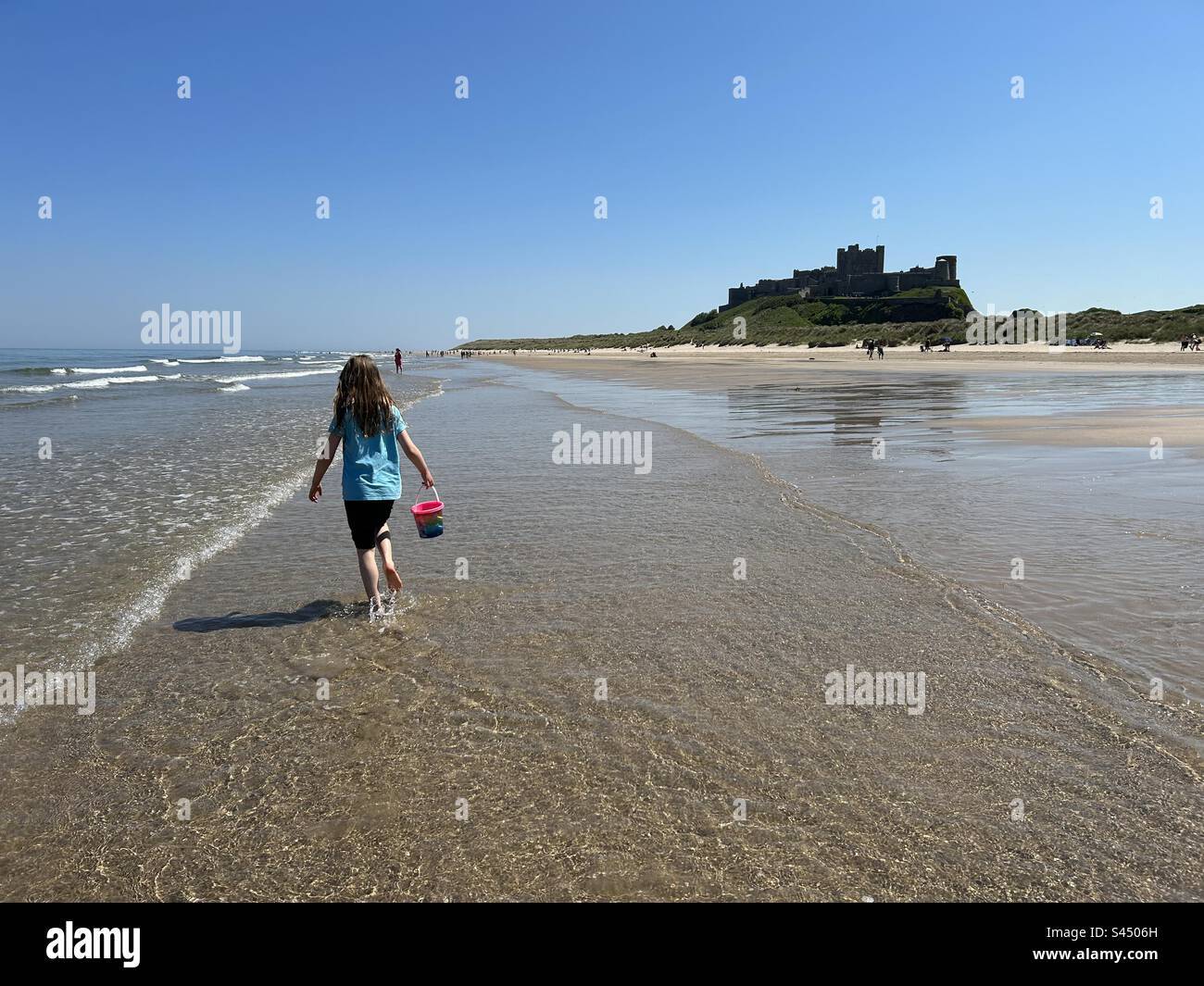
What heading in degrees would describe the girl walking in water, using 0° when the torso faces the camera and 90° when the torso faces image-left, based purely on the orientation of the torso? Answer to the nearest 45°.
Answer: approximately 180°

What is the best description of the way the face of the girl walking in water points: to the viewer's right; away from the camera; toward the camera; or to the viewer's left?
away from the camera
